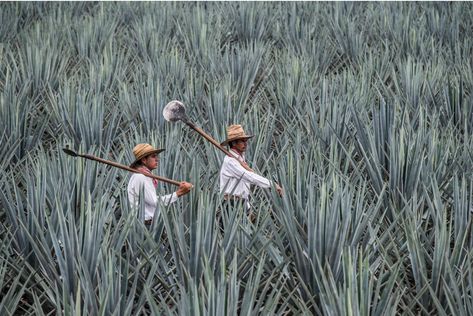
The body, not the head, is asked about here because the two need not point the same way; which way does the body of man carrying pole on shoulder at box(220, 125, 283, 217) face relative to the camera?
to the viewer's right

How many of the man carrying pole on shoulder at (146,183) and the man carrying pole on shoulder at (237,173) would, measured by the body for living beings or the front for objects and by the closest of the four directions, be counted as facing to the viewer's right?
2

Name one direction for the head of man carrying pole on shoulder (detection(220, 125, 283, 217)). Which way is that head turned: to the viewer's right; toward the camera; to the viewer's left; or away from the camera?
to the viewer's right

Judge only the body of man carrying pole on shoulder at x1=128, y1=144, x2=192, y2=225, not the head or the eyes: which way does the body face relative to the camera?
to the viewer's right
